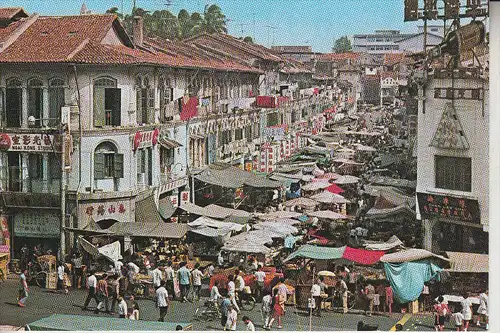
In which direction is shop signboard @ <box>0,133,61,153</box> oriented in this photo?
toward the camera

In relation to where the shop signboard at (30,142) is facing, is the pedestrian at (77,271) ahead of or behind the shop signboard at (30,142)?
ahead

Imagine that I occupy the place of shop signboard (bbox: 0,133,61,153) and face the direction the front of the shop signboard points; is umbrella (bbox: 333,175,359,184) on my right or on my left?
on my left
